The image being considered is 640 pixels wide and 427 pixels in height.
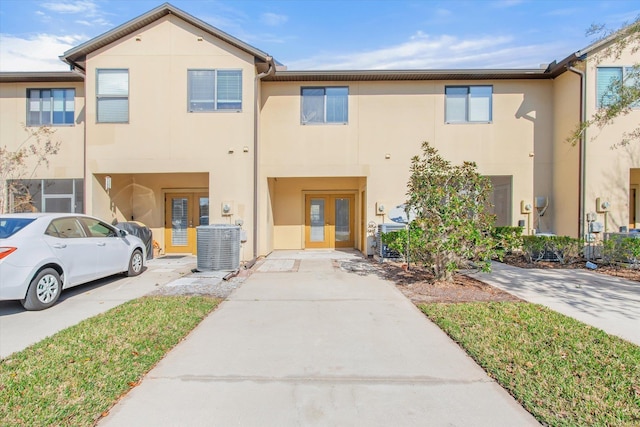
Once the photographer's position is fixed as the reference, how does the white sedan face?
facing away from the viewer and to the right of the viewer

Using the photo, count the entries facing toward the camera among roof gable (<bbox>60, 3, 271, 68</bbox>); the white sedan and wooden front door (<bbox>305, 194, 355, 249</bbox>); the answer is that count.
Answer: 2

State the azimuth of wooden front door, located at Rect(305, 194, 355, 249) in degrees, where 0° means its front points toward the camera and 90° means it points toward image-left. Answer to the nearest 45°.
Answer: approximately 0°

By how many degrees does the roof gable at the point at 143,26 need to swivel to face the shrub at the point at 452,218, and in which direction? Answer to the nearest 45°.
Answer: approximately 45° to its left

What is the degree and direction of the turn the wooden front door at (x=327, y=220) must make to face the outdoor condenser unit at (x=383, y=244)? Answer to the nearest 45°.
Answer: approximately 45° to its left

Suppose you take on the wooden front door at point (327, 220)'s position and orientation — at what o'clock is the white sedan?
The white sedan is roughly at 1 o'clock from the wooden front door.

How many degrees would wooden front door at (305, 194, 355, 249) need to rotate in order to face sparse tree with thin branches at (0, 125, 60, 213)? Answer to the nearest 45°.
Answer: approximately 90° to its right

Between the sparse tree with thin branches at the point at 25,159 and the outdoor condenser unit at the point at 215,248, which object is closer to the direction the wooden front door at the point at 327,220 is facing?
the outdoor condenser unit

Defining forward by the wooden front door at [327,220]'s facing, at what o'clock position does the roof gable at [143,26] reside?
The roof gable is roughly at 2 o'clock from the wooden front door.
